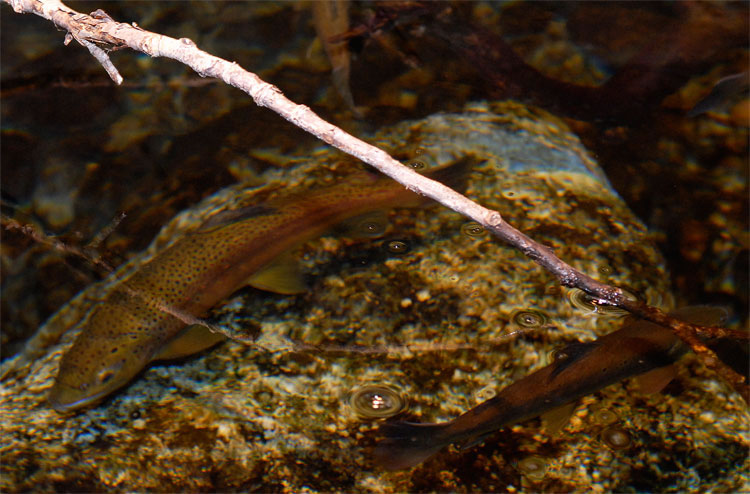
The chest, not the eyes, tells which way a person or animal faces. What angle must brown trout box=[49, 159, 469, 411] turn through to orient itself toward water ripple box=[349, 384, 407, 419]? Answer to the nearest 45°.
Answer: approximately 90° to its left

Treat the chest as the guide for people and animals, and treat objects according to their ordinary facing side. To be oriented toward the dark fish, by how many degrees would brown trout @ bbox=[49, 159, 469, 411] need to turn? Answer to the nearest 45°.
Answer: approximately 90° to its left

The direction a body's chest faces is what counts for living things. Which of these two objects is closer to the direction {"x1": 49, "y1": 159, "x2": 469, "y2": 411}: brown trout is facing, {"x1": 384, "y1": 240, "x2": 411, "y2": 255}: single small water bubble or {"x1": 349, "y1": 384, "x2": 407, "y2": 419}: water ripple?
the water ripple

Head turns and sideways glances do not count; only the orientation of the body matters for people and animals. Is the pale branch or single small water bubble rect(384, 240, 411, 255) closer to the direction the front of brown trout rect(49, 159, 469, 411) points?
the pale branch

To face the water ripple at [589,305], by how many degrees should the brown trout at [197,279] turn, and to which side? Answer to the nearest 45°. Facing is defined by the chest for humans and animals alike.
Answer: approximately 135° to its left

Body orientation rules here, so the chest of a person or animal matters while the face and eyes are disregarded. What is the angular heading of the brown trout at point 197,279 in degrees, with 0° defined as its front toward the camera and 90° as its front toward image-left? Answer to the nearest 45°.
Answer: approximately 45°

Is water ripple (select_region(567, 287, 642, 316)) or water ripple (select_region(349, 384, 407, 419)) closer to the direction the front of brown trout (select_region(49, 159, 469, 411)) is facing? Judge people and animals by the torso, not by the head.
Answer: the water ripple (select_region(349, 384, 407, 419))

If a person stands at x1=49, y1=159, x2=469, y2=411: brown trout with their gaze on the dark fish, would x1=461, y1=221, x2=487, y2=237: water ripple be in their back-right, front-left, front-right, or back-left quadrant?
front-left

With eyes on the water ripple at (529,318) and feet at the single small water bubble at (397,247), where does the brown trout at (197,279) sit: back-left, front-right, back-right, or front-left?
back-right

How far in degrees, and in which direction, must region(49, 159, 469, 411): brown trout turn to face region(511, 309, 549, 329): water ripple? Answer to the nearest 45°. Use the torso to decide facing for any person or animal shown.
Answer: approximately 90° to its left
